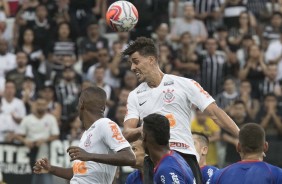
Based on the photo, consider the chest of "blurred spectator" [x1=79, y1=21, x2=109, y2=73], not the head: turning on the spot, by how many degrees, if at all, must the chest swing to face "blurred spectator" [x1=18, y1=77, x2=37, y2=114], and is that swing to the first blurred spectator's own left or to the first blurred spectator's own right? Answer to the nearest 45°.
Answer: approximately 45° to the first blurred spectator's own right

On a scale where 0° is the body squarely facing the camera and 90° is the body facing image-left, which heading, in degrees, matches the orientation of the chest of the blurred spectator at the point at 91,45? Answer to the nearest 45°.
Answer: approximately 0°

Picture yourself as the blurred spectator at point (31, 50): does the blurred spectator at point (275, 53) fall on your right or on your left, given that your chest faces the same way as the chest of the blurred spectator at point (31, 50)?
on your left
